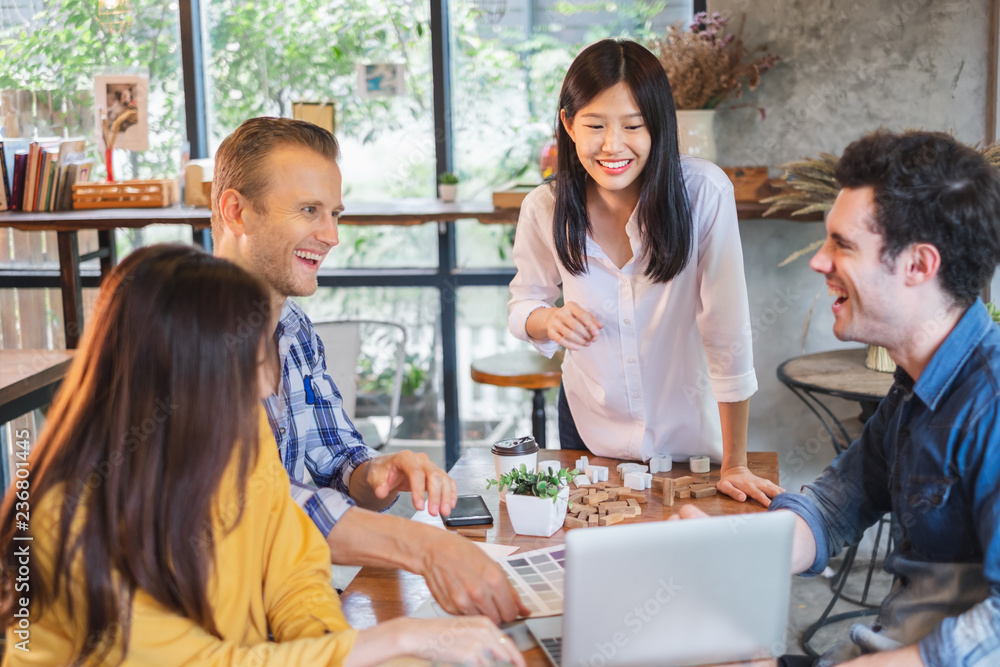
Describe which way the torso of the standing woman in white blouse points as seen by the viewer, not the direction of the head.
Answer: toward the camera

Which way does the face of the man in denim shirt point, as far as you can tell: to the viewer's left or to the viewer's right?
to the viewer's left

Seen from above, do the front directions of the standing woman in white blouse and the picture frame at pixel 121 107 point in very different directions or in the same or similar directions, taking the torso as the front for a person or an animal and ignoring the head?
same or similar directions

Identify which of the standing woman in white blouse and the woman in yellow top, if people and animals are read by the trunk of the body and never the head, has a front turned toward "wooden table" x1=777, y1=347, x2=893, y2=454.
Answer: the woman in yellow top

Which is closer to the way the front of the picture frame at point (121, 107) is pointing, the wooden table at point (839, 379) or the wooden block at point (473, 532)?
the wooden block

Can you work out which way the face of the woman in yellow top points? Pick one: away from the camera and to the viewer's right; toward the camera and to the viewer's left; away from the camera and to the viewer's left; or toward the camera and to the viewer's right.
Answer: away from the camera and to the viewer's right

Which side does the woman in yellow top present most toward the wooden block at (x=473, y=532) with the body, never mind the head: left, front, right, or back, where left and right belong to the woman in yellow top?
front

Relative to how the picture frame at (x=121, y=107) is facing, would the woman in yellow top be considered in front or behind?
in front

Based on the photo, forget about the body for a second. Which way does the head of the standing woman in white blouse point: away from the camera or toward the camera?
toward the camera

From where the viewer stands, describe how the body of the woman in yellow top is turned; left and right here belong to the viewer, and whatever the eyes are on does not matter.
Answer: facing away from the viewer and to the right of the viewer

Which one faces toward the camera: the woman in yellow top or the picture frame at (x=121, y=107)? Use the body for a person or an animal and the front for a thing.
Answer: the picture frame

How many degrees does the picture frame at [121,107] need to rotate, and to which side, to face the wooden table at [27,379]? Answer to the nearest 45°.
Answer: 0° — it already faces it

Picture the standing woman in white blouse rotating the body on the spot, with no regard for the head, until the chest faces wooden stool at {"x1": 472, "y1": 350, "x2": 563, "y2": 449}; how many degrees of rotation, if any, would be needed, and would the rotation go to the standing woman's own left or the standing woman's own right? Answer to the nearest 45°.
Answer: approximately 180°
